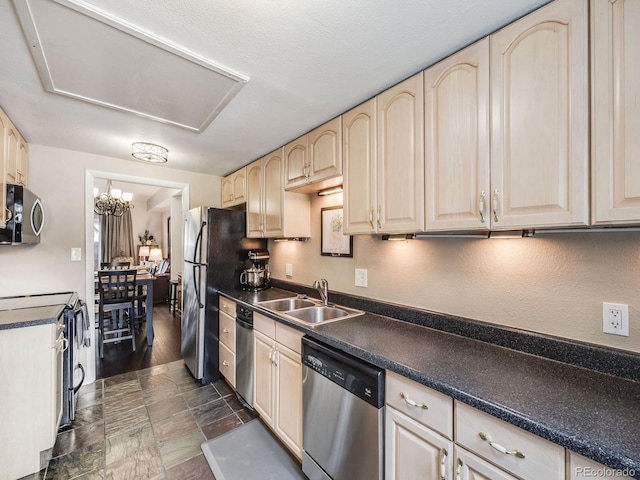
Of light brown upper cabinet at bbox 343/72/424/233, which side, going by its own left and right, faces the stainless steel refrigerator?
right

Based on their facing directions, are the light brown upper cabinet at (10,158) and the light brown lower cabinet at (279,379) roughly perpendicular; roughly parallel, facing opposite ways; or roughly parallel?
roughly parallel, facing opposite ways

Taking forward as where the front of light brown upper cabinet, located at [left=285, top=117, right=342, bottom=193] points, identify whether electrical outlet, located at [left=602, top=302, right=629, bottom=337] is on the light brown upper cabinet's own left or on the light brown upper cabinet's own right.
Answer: on the light brown upper cabinet's own left

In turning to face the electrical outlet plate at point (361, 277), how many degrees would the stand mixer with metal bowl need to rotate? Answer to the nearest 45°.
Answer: approximately 90° to its left

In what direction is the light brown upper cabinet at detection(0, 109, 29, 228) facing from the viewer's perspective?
to the viewer's right

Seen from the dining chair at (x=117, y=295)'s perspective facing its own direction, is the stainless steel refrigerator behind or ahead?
behind

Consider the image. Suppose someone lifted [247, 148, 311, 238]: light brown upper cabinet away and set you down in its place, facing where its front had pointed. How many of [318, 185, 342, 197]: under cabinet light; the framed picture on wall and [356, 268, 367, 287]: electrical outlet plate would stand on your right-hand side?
0

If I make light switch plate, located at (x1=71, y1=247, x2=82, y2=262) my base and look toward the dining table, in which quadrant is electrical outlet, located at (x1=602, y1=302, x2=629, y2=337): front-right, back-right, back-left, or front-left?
back-right

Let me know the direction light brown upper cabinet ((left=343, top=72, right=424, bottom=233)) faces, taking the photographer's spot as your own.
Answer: facing the viewer and to the left of the viewer

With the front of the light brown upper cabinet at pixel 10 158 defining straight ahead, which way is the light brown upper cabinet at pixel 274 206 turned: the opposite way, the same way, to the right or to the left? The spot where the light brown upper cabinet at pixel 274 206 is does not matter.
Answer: the opposite way

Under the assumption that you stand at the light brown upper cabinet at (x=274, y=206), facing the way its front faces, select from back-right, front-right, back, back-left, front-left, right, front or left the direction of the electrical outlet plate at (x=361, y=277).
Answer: left

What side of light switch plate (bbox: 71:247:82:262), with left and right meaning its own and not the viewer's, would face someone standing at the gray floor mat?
front

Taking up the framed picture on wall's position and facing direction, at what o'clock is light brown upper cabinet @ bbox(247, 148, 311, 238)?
The light brown upper cabinet is roughly at 2 o'clock from the framed picture on wall.

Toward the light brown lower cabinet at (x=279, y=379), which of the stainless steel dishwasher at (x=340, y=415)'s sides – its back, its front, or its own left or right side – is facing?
right

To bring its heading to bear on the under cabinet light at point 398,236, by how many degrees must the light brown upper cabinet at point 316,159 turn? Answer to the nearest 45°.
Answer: approximately 90° to its left
